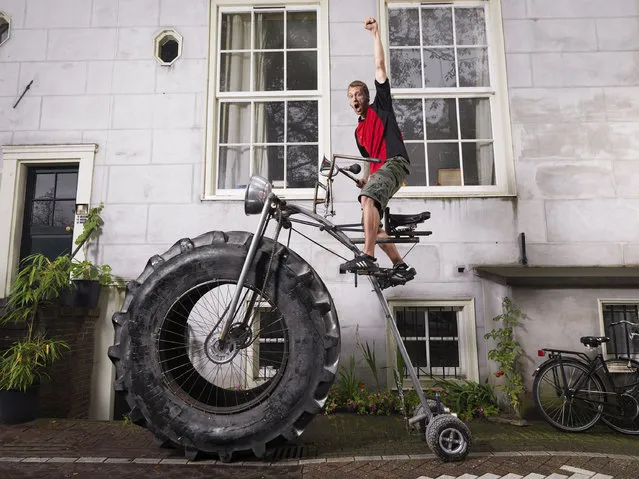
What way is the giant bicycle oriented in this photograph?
to the viewer's left

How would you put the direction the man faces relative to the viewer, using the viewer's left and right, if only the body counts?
facing the viewer and to the left of the viewer

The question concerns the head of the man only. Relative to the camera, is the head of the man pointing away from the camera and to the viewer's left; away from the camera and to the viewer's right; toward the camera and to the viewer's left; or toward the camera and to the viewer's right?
toward the camera and to the viewer's left

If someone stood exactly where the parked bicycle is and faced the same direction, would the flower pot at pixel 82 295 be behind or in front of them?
behind

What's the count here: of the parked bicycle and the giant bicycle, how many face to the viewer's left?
1

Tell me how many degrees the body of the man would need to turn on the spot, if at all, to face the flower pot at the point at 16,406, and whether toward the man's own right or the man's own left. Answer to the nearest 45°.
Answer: approximately 45° to the man's own right

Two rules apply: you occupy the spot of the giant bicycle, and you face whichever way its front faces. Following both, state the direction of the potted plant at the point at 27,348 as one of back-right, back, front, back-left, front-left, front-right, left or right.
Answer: front-right

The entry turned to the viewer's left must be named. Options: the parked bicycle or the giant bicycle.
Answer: the giant bicycle

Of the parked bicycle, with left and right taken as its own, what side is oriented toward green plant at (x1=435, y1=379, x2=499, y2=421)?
back

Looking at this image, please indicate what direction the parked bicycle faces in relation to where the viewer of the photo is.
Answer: facing to the right of the viewer

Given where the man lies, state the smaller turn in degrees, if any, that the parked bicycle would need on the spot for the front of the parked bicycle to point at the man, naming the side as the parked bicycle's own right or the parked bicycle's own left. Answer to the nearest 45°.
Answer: approximately 135° to the parked bicycle's own right

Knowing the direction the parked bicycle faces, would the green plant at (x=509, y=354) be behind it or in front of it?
behind

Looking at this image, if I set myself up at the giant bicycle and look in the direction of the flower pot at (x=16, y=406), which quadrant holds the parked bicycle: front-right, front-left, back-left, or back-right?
back-right
